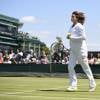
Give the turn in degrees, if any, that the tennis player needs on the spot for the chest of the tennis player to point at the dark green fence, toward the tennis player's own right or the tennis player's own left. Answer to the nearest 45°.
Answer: approximately 90° to the tennis player's own right
